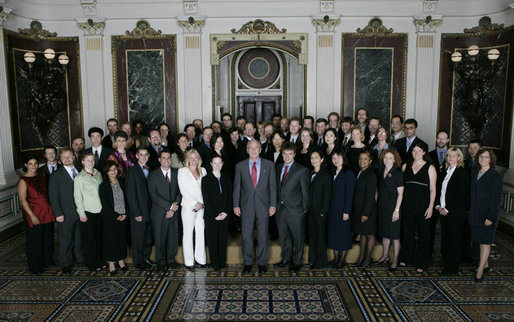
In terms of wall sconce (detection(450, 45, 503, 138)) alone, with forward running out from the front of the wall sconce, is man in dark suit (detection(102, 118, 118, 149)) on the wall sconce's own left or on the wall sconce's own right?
on the wall sconce's own right

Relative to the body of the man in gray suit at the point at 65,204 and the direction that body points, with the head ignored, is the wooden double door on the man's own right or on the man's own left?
on the man's own left

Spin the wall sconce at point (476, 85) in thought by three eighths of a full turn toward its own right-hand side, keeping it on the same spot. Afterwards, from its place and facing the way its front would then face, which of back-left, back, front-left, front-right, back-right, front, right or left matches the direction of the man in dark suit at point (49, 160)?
left

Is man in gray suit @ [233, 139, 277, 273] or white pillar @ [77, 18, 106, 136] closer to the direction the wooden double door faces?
the man in gray suit

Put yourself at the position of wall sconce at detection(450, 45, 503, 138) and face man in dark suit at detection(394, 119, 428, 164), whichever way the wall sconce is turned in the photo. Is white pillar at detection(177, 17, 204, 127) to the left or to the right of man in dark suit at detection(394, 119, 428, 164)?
right

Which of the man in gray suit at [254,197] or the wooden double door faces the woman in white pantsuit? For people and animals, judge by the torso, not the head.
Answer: the wooden double door

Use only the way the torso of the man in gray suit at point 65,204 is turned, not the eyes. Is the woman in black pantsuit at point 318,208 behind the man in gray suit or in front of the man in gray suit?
in front

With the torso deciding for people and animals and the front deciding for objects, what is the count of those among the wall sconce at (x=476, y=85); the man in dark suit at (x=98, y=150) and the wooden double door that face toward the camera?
3

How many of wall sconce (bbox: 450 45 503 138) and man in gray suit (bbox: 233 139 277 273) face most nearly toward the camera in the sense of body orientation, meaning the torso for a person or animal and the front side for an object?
2

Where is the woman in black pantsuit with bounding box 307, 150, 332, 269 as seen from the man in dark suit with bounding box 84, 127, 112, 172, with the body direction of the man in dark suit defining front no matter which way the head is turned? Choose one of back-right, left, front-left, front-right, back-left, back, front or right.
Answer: front-left
